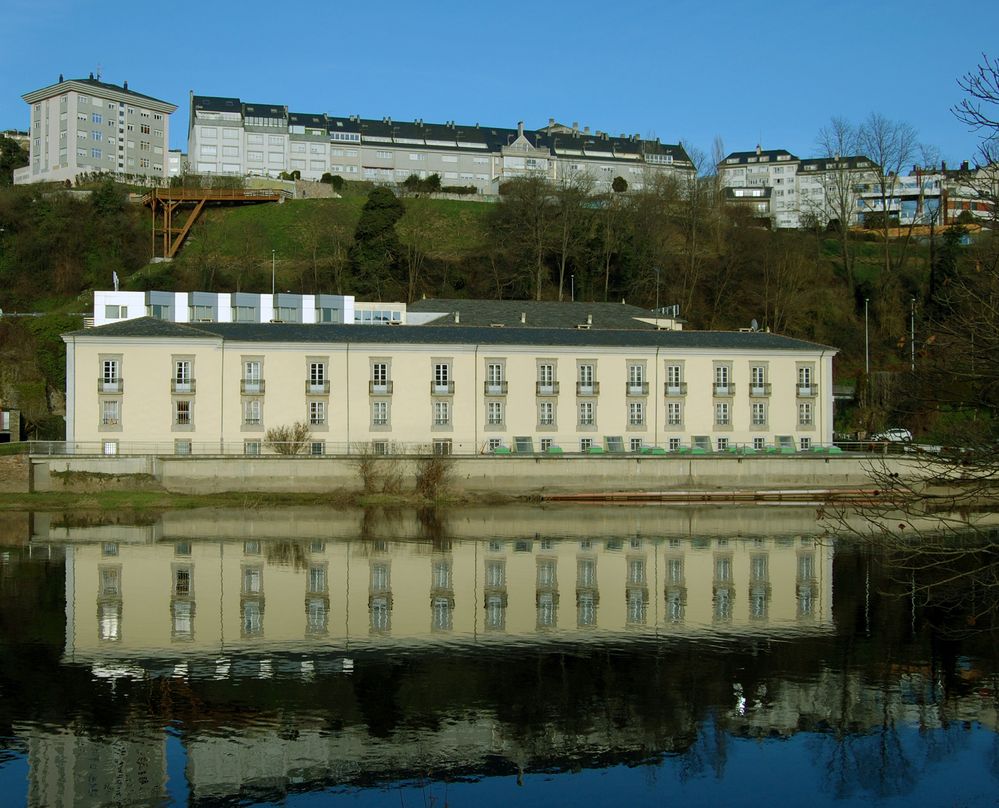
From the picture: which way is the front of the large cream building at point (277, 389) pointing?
toward the camera
